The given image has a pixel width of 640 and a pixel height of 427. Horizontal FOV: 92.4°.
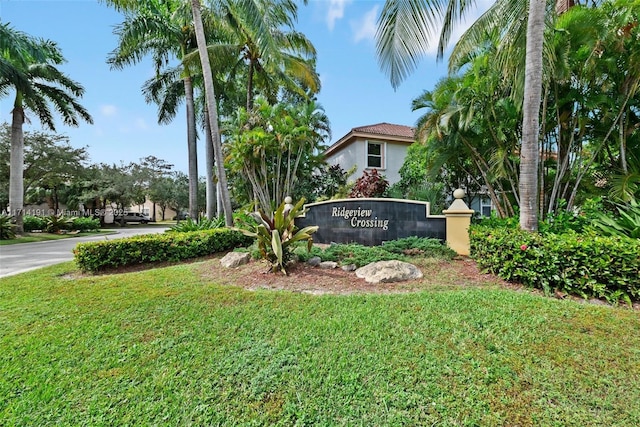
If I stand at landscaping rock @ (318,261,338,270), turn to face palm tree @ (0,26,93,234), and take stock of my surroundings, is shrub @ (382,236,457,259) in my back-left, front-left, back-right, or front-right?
back-right

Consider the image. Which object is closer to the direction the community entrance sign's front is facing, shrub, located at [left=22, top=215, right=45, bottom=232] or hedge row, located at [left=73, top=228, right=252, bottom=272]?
the hedge row

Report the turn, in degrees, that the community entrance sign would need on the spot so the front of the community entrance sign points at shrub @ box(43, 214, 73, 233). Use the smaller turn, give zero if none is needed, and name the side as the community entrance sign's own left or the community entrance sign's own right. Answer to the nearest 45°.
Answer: approximately 90° to the community entrance sign's own right

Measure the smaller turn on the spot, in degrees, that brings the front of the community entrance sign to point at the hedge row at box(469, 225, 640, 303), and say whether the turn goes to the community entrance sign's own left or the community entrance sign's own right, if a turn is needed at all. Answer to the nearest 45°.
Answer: approximately 45° to the community entrance sign's own left

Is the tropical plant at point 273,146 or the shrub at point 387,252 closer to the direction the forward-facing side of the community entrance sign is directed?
the shrub

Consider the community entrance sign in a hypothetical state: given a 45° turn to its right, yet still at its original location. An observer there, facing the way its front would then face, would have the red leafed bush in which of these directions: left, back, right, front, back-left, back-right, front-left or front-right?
back-right

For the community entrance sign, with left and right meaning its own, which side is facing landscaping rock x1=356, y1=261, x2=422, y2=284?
front

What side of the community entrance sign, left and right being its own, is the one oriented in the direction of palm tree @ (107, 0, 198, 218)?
right

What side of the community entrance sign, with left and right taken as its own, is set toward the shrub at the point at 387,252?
front

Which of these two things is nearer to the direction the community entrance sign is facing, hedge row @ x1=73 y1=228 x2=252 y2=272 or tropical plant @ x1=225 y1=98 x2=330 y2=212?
the hedge row

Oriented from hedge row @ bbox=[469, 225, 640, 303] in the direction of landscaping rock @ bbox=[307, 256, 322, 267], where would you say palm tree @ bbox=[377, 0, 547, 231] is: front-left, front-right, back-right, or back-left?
front-right

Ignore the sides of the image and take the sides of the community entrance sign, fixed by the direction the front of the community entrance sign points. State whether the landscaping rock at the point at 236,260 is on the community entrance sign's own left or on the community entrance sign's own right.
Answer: on the community entrance sign's own right

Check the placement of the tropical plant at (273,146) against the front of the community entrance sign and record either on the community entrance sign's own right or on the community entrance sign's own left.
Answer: on the community entrance sign's own right

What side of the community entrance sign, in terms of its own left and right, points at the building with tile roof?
back

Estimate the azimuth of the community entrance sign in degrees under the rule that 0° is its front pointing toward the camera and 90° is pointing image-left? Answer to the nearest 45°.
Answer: approximately 0°

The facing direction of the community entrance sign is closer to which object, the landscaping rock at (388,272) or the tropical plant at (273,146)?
the landscaping rock

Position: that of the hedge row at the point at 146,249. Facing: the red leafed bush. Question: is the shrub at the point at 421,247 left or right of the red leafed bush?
right

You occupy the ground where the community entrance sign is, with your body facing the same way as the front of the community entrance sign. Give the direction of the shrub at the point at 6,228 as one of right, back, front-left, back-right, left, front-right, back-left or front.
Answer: right
